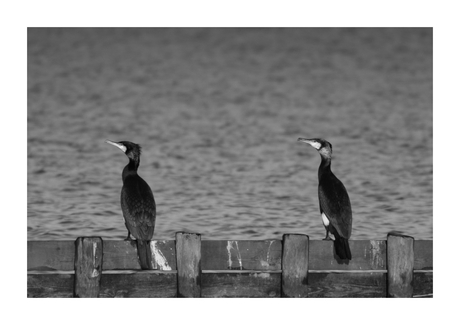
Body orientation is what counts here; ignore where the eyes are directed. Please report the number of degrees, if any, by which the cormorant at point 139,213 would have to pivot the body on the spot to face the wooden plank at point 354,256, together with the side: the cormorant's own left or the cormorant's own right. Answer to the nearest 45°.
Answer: approximately 135° to the cormorant's own right

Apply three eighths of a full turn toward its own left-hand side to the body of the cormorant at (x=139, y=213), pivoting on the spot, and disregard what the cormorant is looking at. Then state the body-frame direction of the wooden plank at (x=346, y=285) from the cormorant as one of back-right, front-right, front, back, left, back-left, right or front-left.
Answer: left

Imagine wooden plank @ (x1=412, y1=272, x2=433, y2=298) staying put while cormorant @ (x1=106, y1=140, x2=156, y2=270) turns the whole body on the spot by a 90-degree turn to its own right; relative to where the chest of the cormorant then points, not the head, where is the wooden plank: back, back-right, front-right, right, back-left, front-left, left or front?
front-right

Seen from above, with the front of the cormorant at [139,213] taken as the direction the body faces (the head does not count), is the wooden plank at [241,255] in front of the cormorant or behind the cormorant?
behind

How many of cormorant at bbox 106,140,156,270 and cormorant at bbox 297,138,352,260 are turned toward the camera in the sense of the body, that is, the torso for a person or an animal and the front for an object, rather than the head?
0

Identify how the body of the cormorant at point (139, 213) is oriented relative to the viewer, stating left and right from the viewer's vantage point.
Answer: facing away from the viewer and to the left of the viewer

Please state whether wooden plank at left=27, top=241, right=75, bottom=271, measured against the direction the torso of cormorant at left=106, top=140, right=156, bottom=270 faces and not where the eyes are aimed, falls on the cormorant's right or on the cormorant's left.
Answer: on the cormorant's left

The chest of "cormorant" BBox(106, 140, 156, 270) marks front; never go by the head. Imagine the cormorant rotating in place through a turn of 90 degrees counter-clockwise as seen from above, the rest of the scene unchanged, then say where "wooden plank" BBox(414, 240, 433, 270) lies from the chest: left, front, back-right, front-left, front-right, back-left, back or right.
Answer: back-left
